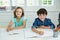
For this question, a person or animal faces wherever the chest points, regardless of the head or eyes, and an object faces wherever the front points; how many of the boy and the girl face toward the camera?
2

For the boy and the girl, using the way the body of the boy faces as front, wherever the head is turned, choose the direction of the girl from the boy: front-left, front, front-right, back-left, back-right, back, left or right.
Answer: right

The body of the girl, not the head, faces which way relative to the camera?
toward the camera

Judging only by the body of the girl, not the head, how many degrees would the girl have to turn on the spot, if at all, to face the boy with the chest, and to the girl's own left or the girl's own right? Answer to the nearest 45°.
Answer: approximately 90° to the girl's own left

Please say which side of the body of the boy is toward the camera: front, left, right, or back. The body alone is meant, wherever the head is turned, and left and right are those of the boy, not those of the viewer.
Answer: front
